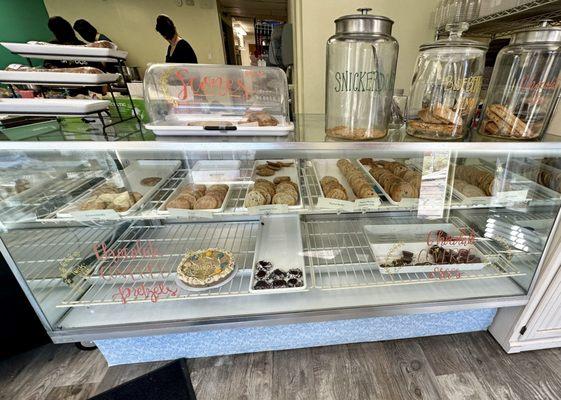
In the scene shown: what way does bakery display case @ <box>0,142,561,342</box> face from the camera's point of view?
toward the camera

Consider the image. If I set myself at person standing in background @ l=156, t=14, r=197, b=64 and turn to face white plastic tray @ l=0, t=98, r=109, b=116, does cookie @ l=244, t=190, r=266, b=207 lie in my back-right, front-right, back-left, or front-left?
front-left
